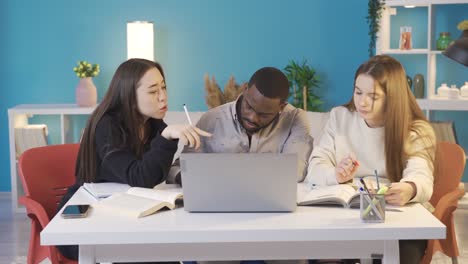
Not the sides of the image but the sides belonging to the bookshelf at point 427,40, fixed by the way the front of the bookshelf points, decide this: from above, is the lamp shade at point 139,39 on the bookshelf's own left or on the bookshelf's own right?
on the bookshelf's own right

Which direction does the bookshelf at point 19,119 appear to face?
toward the camera

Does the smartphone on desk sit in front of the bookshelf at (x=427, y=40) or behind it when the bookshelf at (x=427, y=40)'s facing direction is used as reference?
in front

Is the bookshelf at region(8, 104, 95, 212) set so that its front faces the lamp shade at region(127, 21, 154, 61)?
no

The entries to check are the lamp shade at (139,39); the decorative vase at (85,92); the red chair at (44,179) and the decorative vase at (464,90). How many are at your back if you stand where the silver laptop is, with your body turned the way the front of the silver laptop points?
0

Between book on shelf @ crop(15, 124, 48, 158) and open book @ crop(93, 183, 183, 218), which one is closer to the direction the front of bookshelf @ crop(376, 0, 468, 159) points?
the open book

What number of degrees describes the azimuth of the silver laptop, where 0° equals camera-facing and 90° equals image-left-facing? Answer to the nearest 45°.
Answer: approximately 180°

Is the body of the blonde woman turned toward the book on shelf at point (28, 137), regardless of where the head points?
no

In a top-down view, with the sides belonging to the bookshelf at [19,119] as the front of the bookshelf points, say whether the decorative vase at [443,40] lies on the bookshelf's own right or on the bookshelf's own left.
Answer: on the bookshelf's own left

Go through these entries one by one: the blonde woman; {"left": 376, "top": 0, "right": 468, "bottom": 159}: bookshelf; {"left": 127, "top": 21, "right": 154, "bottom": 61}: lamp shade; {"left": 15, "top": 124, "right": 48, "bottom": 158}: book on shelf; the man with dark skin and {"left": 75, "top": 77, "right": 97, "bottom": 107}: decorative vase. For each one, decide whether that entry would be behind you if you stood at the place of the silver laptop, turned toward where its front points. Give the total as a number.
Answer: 0

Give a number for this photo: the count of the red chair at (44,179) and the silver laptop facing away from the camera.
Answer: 1

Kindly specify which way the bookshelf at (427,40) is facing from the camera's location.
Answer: facing the viewer

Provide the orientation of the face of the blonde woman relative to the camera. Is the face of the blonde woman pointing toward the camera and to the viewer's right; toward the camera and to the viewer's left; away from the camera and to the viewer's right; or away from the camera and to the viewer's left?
toward the camera and to the viewer's left

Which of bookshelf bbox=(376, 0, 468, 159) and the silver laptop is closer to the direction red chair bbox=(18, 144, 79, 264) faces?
the silver laptop

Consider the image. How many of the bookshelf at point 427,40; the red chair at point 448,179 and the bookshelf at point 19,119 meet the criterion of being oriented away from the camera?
0

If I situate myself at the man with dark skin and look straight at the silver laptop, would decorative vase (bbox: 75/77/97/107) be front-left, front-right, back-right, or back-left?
back-right

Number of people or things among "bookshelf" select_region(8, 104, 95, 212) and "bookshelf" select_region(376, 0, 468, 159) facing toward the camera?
2

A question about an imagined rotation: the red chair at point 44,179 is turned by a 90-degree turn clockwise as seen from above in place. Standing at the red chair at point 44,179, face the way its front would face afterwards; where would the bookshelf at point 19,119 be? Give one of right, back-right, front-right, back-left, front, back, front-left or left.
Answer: back-right

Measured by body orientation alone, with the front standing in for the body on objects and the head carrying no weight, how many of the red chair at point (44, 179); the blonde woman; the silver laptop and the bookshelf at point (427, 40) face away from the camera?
1
